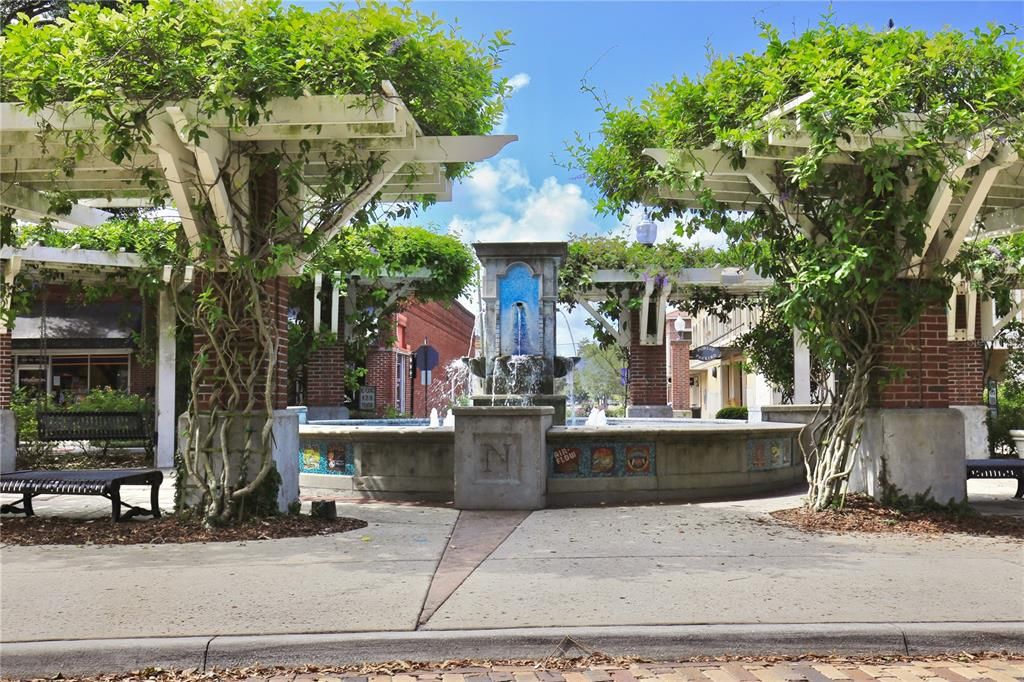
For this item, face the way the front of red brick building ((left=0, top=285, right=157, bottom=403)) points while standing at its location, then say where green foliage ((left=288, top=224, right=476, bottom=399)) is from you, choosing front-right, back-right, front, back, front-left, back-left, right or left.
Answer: front-left

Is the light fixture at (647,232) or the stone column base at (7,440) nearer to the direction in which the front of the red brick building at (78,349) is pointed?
the stone column base

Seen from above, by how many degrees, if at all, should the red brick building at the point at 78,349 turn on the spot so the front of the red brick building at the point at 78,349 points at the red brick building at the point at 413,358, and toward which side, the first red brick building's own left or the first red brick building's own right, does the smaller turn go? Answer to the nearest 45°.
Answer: approximately 135° to the first red brick building's own left

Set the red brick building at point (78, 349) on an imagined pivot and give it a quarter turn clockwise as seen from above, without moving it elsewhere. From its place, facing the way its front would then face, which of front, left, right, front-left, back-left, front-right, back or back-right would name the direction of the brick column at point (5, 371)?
left

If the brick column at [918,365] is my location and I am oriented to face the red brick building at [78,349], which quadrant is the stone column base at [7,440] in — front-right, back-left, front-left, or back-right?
front-left

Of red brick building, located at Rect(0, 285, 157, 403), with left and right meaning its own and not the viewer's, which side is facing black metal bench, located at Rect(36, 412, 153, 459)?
front

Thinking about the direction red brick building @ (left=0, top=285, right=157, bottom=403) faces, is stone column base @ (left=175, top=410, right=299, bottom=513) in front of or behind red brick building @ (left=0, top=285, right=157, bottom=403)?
in front

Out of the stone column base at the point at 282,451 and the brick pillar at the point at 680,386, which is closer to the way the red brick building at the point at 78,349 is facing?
the stone column base

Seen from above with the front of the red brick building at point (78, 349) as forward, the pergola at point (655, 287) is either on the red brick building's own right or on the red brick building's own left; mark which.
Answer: on the red brick building's own left

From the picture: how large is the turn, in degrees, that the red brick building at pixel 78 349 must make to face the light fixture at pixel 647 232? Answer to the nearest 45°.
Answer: approximately 45° to its left

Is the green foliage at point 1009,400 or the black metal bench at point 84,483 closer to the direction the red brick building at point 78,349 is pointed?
the black metal bench

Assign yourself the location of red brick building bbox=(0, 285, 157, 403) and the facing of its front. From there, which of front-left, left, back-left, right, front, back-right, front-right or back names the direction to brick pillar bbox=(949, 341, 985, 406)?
front-left

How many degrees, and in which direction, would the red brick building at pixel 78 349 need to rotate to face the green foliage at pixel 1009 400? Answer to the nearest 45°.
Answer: approximately 45° to its left

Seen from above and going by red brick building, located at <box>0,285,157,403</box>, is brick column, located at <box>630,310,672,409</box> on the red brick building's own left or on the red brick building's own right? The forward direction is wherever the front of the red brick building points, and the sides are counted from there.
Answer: on the red brick building's own left

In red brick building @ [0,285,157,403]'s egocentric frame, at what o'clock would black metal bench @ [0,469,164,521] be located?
The black metal bench is roughly at 12 o'clock from the red brick building.

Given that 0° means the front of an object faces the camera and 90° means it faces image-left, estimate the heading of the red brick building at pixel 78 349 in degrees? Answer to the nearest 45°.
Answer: approximately 0°

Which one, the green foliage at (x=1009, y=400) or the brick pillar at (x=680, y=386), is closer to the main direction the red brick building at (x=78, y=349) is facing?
the green foliage

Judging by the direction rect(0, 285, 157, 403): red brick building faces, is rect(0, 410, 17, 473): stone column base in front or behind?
in front

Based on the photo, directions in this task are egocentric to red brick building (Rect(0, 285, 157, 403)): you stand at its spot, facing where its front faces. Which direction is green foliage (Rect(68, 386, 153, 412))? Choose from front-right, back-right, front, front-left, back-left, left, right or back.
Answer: front
